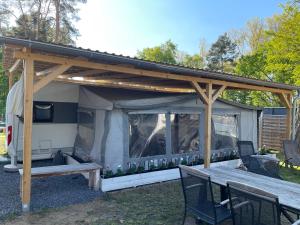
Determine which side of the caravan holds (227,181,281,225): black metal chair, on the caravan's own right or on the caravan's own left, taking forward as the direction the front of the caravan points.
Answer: on the caravan's own right

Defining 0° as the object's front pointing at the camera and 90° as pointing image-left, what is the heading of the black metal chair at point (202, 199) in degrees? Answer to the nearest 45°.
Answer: approximately 225°

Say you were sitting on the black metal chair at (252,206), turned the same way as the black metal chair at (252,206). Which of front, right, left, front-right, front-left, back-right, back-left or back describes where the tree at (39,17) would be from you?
left

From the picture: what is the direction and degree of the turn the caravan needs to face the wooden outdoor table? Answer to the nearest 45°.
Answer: approximately 90° to its right

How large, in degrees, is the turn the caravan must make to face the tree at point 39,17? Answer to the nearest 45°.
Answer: approximately 90° to its left

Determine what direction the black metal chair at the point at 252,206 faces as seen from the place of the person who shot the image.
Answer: facing away from the viewer and to the right of the viewer

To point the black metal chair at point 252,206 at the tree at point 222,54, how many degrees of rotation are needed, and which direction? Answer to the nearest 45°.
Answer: approximately 45° to its left

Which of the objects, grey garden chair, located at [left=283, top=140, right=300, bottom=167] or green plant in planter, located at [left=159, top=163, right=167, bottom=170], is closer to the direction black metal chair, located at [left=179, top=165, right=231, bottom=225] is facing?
the grey garden chair

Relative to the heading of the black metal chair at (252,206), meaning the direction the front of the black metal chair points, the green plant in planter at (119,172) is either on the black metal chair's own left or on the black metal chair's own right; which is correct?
on the black metal chair's own left

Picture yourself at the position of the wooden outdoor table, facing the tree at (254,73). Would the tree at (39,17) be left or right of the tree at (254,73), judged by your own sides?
left

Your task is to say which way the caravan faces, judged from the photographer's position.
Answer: facing away from the viewer and to the right of the viewer

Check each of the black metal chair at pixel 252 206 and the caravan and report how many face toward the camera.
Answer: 0
